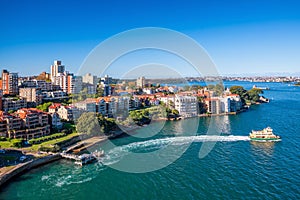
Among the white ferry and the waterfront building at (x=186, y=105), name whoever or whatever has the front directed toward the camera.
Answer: the waterfront building

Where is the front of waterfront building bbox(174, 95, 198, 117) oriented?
toward the camera

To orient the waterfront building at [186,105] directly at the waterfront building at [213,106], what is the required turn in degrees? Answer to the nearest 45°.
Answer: approximately 135° to its left

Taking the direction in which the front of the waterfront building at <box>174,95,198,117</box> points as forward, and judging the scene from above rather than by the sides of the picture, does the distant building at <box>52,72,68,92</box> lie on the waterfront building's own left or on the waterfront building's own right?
on the waterfront building's own right

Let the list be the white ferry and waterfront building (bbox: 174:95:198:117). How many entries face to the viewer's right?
1

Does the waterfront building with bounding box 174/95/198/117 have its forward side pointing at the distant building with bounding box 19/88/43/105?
no

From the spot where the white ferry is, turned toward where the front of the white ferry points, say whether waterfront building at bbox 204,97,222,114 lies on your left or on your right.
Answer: on your left

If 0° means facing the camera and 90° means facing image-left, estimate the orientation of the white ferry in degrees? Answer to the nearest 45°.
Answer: approximately 270°

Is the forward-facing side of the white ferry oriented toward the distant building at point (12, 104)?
no

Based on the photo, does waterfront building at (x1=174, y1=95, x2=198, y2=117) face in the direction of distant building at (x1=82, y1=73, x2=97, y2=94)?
no

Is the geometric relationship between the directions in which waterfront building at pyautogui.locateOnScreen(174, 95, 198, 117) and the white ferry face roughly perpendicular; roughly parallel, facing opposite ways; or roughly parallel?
roughly perpendicular

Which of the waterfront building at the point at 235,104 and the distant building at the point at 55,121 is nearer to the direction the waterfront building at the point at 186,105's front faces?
the distant building
